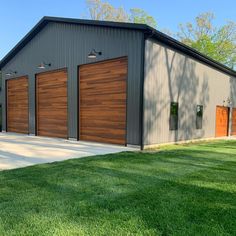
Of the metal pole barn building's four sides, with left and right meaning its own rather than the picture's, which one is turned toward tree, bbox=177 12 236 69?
back

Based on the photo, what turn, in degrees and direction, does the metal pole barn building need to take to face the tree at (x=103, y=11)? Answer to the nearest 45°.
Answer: approximately 135° to its right

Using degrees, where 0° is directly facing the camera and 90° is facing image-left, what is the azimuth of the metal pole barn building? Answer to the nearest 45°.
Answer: approximately 45°

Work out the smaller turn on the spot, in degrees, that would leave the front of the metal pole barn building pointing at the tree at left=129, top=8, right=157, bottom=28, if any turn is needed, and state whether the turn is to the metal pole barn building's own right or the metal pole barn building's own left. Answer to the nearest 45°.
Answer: approximately 135° to the metal pole barn building's own right
